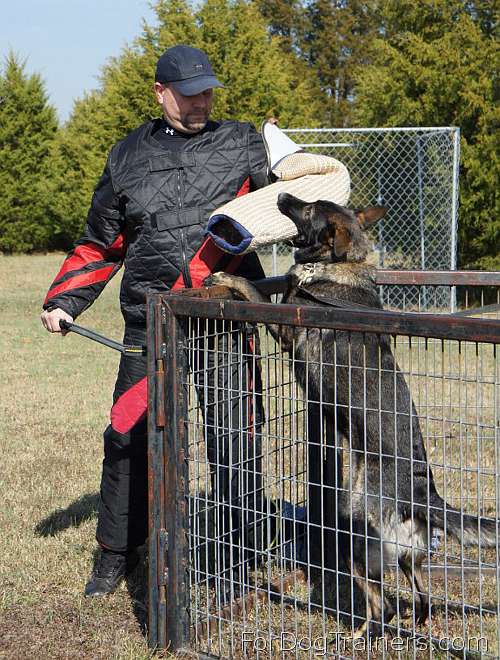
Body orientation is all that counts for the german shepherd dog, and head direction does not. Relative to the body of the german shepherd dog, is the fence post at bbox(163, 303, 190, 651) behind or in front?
in front

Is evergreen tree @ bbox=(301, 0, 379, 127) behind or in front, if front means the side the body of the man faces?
behind

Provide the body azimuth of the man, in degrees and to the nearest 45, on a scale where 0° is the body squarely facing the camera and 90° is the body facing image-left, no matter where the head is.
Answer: approximately 0°

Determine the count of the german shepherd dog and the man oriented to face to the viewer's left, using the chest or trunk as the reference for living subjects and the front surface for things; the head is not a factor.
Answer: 1

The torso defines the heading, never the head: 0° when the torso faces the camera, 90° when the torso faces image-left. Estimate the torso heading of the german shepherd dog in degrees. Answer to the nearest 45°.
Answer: approximately 90°

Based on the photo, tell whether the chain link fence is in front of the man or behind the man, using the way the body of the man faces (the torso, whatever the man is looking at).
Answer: behind

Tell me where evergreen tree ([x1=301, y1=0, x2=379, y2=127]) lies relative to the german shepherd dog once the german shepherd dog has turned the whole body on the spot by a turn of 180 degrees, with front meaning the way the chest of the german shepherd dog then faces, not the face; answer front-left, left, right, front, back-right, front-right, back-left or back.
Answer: left

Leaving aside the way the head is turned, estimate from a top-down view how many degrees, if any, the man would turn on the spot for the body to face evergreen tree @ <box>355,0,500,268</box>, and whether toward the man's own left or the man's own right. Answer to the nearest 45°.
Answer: approximately 135° to the man's own left

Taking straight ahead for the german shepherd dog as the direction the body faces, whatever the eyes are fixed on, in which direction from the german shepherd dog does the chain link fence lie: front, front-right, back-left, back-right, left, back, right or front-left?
right

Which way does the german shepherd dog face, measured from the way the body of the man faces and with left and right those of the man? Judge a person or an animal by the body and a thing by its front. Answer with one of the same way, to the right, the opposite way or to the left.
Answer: to the right

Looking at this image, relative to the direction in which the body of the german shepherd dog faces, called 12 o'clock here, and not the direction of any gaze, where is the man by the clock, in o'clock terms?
The man is roughly at 1 o'clock from the german shepherd dog.

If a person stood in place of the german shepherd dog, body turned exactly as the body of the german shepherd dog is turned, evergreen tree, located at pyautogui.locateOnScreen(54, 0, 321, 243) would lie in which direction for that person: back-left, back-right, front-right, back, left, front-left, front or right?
right
